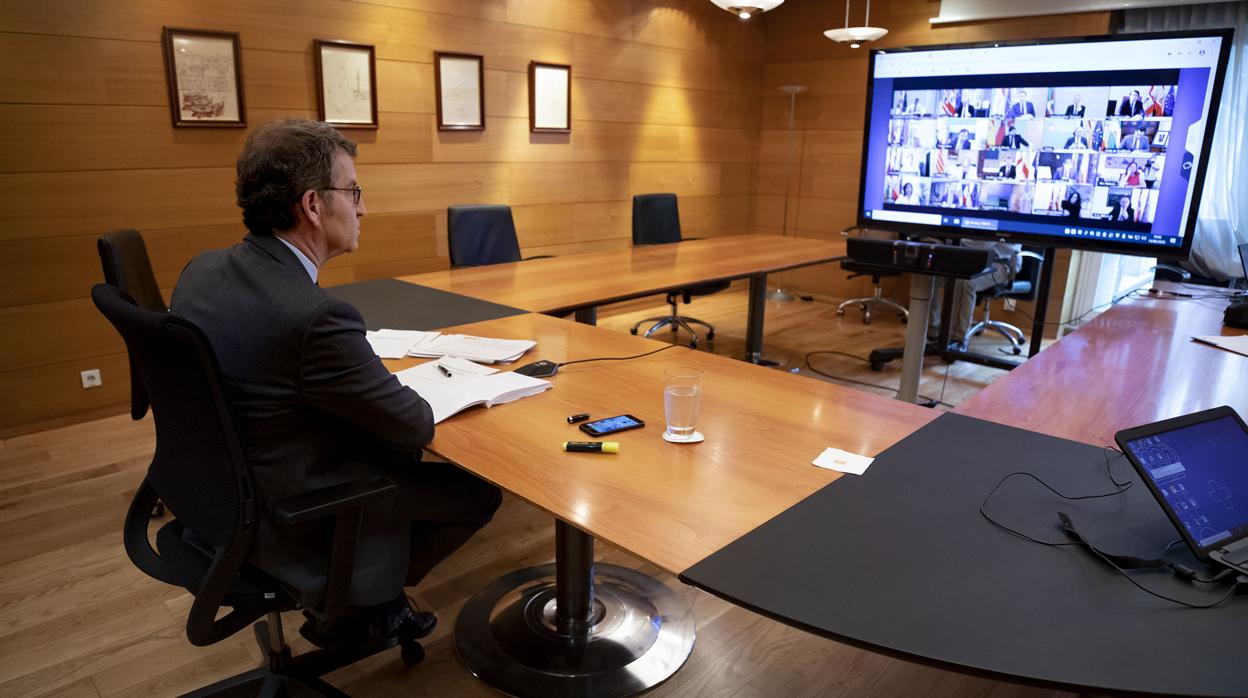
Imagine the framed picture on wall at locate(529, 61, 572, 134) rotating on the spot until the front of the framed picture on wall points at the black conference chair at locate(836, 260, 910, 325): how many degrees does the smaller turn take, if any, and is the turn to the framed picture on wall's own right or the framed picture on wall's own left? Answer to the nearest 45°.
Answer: approximately 45° to the framed picture on wall's own left

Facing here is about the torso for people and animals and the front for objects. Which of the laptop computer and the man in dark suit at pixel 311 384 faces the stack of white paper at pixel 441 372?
the man in dark suit

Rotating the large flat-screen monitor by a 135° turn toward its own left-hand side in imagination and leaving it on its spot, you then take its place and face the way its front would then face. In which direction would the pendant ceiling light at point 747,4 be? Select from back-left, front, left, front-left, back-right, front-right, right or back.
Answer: back

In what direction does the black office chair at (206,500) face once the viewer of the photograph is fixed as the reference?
facing away from the viewer and to the right of the viewer

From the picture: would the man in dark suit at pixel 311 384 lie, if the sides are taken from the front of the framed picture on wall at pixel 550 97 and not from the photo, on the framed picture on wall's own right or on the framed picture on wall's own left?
on the framed picture on wall's own right

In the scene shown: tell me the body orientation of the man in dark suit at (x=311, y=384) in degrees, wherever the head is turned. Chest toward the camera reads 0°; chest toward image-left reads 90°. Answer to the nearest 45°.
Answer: approximately 225°

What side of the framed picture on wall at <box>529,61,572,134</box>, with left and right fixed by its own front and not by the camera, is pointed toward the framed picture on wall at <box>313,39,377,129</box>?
right

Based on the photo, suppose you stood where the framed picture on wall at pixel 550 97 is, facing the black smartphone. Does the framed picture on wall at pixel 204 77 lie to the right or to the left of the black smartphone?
right

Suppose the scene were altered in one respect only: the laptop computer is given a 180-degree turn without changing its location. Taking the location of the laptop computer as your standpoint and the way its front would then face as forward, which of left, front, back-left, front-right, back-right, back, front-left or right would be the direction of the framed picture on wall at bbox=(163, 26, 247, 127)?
front-left

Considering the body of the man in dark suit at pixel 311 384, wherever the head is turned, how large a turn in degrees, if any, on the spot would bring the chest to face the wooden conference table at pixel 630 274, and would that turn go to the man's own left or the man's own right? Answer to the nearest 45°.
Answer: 0° — they already face it

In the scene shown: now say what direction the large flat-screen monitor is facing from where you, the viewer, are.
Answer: facing the viewer and to the left of the viewer

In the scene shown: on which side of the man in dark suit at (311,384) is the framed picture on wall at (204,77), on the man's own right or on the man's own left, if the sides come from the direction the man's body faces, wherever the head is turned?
on the man's own left

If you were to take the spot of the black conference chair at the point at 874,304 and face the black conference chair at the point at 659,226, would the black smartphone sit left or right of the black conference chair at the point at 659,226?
left
